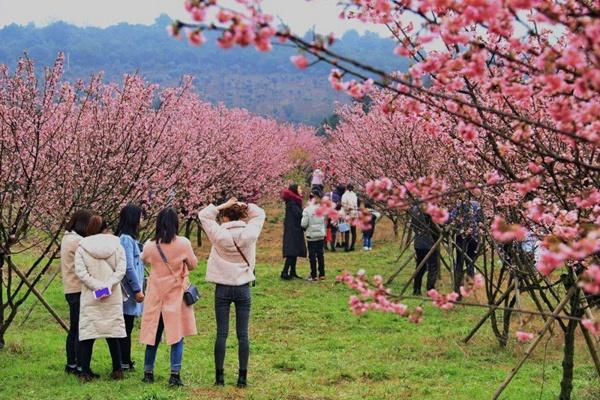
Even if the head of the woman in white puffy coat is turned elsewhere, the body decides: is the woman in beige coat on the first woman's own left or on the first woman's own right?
on the first woman's own right

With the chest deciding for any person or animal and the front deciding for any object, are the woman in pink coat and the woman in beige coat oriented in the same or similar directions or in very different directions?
same or similar directions

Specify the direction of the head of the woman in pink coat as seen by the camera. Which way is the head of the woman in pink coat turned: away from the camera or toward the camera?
away from the camera

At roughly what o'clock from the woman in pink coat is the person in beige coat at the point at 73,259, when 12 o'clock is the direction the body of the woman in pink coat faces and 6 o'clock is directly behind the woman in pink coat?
The person in beige coat is roughly at 10 o'clock from the woman in pink coat.

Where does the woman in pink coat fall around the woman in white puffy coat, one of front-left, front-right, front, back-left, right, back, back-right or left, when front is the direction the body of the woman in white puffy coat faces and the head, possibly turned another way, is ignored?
right

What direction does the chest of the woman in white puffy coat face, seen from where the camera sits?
away from the camera

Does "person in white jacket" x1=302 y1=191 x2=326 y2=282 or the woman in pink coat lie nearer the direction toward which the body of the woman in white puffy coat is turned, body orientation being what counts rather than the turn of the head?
the person in white jacket

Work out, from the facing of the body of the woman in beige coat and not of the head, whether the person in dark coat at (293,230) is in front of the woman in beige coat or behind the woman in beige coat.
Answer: in front

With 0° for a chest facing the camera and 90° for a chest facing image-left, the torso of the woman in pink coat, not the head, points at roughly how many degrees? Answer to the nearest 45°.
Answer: approximately 180°

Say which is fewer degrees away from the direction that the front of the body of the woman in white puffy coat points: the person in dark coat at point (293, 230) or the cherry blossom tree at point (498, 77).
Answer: the person in dark coat

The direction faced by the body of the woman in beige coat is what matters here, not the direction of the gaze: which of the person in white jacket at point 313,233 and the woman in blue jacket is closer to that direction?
the person in white jacket

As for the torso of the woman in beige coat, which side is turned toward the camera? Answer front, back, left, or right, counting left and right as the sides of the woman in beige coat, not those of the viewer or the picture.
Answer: back
